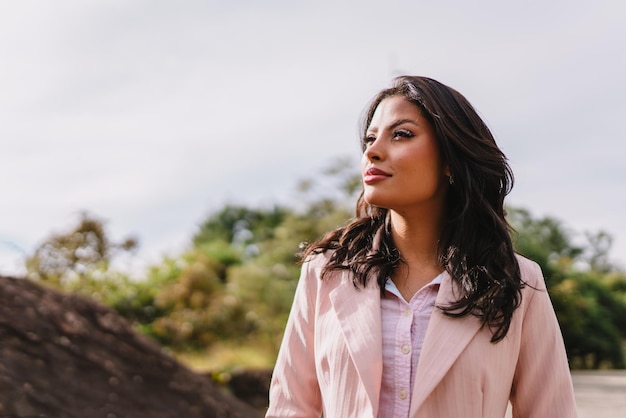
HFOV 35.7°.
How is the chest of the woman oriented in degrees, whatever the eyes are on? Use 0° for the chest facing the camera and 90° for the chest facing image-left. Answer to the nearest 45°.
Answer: approximately 0°
